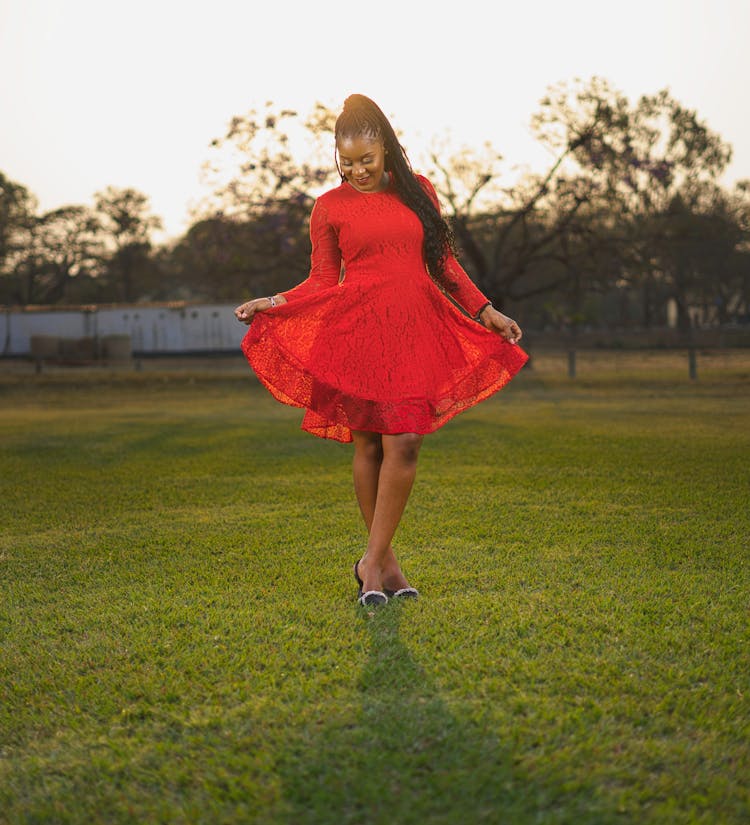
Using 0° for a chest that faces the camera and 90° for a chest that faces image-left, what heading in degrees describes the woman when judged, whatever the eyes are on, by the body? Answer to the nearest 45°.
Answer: approximately 0°
